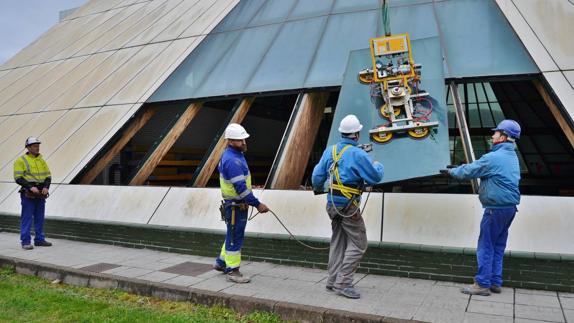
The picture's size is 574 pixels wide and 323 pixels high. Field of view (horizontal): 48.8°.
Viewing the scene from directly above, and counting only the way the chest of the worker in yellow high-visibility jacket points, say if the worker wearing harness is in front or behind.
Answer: in front

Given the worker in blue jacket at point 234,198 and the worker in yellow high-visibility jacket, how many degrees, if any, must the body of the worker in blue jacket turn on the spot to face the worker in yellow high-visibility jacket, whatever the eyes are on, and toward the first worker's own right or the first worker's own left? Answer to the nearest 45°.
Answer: approximately 135° to the first worker's own left

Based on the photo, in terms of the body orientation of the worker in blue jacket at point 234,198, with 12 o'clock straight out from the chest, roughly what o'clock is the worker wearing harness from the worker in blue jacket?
The worker wearing harness is roughly at 1 o'clock from the worker in blue jacket.

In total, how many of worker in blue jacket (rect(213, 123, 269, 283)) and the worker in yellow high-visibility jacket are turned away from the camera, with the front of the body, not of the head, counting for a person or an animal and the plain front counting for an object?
0

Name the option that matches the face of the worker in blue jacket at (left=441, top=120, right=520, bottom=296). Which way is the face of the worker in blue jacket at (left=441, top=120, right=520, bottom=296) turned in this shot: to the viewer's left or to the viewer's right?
to the viewer's left

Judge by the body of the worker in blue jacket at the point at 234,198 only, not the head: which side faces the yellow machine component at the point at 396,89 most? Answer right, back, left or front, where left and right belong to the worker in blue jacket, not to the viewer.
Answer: front

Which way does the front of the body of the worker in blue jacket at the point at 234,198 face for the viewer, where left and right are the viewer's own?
facing to the right of the viewer

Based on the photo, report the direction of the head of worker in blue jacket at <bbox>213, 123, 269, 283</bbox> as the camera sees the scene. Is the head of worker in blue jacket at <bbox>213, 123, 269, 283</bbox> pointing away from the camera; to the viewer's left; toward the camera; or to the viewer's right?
to the viewer's right
